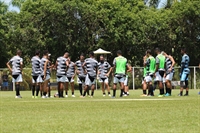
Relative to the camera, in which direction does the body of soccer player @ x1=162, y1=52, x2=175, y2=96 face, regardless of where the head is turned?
to the viewer's left

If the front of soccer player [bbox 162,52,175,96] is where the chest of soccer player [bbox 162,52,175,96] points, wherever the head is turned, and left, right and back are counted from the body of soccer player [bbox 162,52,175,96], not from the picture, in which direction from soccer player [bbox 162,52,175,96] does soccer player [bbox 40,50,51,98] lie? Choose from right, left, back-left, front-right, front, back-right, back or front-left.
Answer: front

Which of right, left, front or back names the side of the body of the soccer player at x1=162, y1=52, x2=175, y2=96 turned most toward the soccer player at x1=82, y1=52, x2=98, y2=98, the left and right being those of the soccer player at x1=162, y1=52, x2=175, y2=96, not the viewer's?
front
